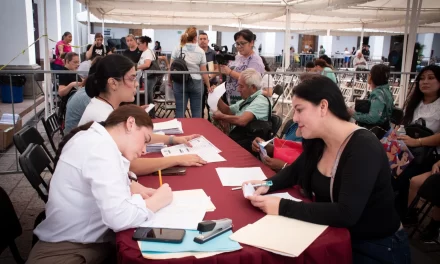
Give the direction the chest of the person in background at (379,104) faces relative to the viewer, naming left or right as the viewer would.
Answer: facing away from the viewer and to the left of the viewer

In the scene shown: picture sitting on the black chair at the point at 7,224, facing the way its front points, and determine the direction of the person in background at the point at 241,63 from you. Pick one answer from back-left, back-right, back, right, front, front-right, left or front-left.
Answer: front-left

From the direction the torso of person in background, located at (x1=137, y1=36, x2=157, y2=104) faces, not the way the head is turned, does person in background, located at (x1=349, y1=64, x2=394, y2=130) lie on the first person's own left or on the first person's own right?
on the first person's own left

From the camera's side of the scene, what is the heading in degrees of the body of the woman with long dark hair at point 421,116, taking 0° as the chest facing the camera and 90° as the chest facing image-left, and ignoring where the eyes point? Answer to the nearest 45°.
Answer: approximately 45°

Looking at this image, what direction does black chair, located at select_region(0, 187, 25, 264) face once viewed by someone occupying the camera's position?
facing to the right of the viewer

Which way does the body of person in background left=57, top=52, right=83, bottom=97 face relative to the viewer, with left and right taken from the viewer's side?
facing the viewer and to the right of the viewer

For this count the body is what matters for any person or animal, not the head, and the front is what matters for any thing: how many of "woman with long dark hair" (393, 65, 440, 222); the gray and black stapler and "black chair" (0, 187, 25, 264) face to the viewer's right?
1

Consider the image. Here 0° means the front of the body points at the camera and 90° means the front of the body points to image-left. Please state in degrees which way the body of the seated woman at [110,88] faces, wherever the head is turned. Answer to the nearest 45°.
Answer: approximately 270°

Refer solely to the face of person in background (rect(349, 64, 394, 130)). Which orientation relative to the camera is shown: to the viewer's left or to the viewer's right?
to the viewer's left
